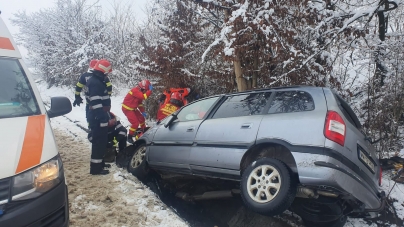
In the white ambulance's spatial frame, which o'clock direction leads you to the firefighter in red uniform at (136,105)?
The firefighter in red uniform is roughly at 7 o'clock from the white ambulance.

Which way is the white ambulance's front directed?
toward the camera

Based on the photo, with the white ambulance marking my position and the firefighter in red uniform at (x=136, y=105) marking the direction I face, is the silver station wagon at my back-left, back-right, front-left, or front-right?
front-right

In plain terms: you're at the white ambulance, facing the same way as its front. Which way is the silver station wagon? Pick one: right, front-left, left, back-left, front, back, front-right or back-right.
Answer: left

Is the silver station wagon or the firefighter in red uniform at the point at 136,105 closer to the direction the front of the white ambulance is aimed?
the silver station wagon

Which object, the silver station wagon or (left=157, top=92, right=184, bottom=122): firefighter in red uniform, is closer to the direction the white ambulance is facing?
the silver station wagon

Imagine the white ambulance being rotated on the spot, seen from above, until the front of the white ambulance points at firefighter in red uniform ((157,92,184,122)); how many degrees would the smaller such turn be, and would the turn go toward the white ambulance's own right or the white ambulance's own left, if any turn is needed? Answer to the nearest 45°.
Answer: approximately 135° to the white ambulance's own left
